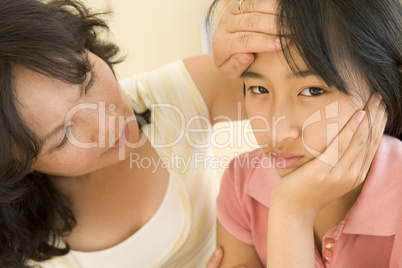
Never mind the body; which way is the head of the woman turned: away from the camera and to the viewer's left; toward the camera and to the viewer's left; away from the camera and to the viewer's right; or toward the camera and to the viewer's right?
toward the camera and to the viewer's right

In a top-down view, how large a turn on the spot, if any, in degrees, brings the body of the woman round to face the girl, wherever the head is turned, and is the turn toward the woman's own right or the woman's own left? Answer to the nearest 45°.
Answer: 0° — they already face them

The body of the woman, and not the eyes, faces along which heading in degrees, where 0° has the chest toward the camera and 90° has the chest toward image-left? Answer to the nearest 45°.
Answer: approximately 315°
